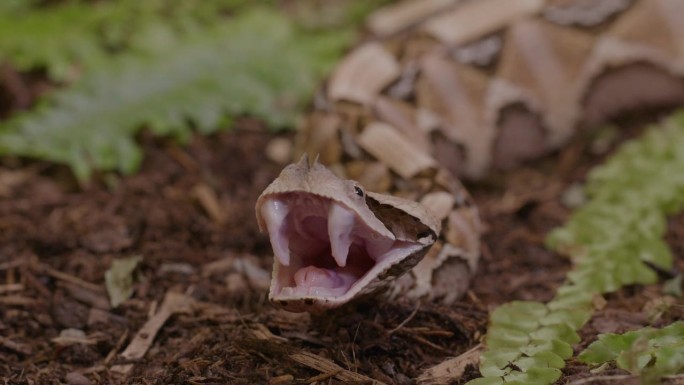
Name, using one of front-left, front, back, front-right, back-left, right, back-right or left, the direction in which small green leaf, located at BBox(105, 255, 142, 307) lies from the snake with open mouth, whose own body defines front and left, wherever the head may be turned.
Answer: front

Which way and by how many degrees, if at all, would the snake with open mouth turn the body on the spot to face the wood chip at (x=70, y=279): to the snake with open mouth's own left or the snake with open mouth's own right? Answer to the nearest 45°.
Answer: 0° — it already faces it

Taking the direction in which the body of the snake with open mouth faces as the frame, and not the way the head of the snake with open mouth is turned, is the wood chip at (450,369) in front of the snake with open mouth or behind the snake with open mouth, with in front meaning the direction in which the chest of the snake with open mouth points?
in front

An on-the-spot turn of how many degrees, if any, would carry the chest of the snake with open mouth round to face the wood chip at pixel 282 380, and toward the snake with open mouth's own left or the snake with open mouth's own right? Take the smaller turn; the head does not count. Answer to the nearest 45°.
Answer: approximately 45° to the snake with open mouth's own left

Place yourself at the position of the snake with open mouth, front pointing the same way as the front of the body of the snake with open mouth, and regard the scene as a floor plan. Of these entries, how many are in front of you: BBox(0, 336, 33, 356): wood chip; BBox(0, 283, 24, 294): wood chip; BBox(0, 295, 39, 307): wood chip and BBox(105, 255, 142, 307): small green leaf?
4

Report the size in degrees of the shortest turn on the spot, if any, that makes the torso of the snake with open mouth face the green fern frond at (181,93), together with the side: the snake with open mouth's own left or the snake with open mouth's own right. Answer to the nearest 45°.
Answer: approximately 45° to the snake with open mouth's own right

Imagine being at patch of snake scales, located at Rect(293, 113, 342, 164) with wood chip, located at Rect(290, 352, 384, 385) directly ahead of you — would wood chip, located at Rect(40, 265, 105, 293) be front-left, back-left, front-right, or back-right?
front-right

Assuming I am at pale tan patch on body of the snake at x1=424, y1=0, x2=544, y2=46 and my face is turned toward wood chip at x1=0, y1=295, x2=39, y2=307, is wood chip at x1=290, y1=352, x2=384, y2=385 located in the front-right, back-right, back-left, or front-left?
front-left
